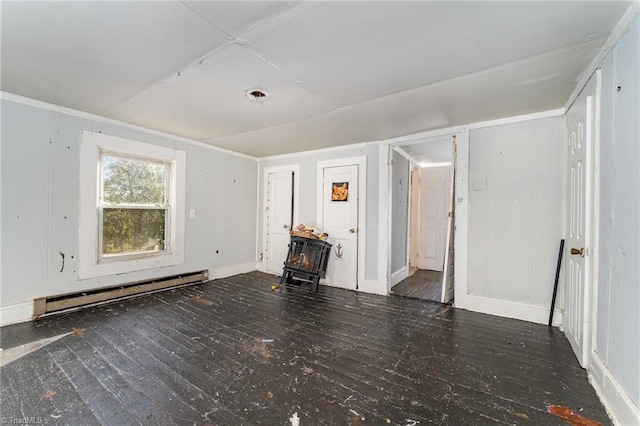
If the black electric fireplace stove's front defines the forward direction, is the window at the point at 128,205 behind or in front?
in front

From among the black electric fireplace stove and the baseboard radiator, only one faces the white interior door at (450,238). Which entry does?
the baseboard radiator

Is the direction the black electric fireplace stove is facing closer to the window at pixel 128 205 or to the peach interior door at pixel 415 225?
the window

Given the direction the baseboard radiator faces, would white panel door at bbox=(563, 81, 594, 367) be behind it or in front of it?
in front

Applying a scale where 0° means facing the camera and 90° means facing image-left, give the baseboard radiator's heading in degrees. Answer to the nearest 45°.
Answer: approximately 315°

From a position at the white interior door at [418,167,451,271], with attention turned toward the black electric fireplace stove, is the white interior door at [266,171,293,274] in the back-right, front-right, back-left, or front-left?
front-right

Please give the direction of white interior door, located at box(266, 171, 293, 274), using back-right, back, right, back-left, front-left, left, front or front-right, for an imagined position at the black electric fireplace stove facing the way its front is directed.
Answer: right

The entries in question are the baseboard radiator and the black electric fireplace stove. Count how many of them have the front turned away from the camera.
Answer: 0

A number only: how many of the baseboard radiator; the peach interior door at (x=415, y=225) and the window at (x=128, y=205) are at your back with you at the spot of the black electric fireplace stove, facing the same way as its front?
1

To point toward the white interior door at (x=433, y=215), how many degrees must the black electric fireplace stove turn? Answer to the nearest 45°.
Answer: approximately 180°

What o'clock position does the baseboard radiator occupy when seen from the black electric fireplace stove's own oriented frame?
The baseboard radiator is roughly at 1 o'clock from the black electric fireplace stove.

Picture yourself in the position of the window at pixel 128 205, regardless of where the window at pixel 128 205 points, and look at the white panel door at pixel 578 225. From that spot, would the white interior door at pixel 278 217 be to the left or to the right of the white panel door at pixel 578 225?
left

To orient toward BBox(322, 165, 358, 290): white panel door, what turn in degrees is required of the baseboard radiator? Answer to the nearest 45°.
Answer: approximately 45° to its left

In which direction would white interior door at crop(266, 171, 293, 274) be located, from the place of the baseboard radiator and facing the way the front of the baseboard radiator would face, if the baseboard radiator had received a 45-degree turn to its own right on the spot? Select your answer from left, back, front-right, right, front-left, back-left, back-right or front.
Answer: left

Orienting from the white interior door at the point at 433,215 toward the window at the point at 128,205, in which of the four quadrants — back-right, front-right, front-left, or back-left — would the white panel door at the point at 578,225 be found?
front-left
